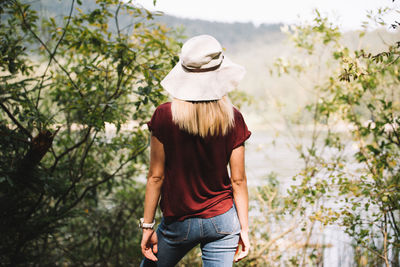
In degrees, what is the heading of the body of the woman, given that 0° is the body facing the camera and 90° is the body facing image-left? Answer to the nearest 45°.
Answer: approximately 180°

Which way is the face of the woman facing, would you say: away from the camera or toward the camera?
away from the camera
